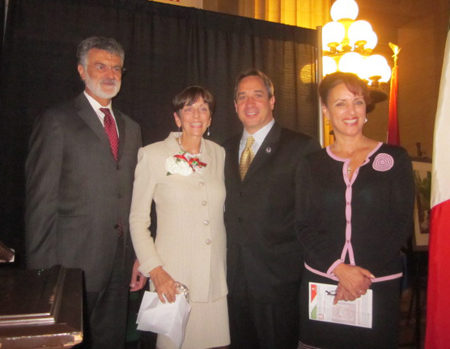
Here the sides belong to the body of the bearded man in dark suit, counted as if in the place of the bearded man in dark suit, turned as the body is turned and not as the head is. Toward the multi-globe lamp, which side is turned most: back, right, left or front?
left

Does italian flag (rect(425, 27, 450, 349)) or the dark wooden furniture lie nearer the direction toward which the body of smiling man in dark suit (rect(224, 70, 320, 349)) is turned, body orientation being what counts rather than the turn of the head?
the dark wooden furniture

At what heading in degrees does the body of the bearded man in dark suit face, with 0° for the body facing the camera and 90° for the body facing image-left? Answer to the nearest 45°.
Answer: approximately 315°

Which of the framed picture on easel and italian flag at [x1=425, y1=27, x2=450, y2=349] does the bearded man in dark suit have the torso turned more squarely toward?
the italian flag

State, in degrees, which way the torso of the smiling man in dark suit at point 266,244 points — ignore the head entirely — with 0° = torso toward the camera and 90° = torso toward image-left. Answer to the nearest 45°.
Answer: approximately 45°
